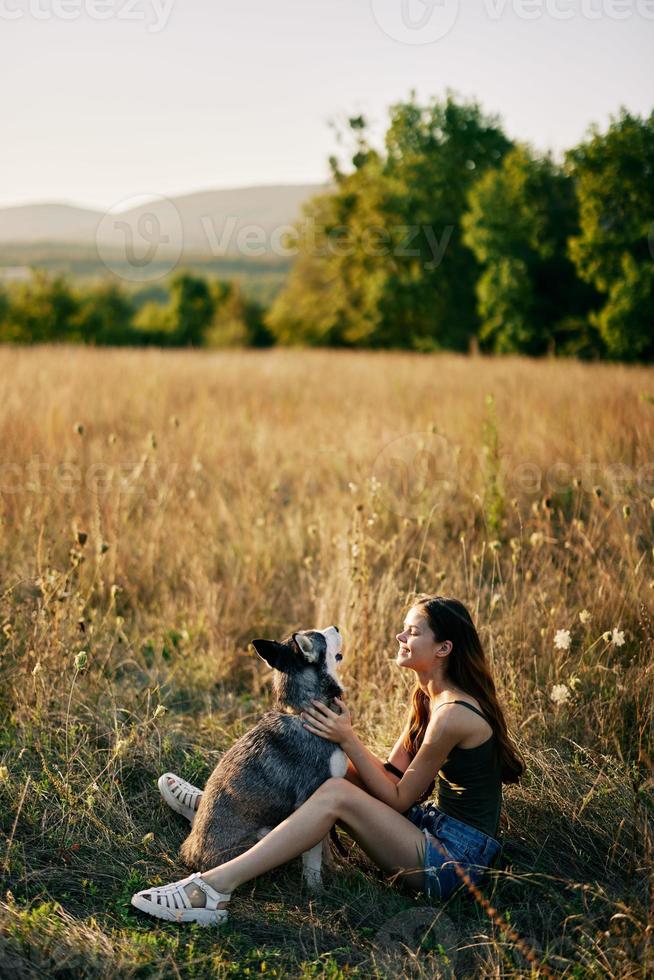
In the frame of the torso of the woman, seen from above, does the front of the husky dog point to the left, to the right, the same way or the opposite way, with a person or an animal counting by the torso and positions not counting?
the opposite way

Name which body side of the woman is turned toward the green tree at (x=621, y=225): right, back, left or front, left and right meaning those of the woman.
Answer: right

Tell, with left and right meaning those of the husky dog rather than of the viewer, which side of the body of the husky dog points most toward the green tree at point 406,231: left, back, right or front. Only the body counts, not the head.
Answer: left

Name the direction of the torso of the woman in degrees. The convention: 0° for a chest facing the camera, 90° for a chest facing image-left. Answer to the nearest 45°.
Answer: approximately 90°

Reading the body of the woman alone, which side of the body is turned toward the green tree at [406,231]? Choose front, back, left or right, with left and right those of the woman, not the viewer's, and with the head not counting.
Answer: right

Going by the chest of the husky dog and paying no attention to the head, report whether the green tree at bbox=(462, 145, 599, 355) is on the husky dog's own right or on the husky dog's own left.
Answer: on the husky dog's own left

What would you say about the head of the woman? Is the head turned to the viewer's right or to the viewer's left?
to the viewer's left

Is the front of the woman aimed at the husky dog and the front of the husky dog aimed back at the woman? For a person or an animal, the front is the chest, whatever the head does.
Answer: yes

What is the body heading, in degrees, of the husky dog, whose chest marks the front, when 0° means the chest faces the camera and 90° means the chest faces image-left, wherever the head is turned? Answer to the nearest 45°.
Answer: approximately 270°

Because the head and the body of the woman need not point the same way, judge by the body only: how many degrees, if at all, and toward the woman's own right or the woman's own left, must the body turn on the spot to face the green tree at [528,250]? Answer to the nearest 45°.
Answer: approximately 90° to the woman's own right
